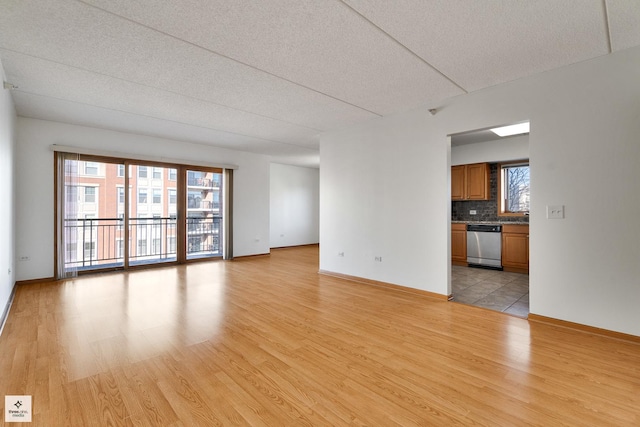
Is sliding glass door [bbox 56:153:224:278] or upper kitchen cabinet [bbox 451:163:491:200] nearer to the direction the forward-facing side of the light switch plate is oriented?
the sliding glass door

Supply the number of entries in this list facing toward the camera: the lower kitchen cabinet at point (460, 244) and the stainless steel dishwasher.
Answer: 2

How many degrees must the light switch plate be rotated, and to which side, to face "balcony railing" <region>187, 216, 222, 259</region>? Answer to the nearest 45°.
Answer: approximately 90° to its right

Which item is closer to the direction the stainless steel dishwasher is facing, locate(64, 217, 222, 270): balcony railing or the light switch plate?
the light switch plate

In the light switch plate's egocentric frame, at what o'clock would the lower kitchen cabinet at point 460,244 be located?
The lower kitchen cabinet is roughly at 5 o'clock from the light switch plate.

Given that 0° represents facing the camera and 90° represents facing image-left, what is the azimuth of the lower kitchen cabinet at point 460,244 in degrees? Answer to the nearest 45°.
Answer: approximately 0°

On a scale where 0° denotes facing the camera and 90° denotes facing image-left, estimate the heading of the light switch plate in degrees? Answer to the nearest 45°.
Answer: approximately 0°

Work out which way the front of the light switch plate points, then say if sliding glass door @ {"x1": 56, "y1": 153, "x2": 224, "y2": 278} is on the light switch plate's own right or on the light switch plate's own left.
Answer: on the light switch plate's own right
